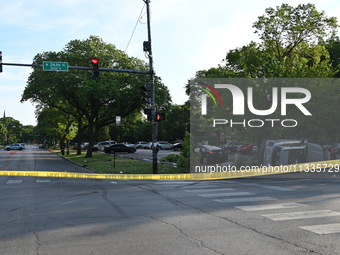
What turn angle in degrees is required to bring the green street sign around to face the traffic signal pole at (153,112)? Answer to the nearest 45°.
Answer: approximately 90° to its left

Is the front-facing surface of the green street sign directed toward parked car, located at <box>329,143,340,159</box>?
no

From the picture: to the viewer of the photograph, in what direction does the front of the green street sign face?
facing the viewer

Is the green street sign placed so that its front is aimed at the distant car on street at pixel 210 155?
no

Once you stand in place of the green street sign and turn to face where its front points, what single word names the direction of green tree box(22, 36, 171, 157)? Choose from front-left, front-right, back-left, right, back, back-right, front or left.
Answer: back
